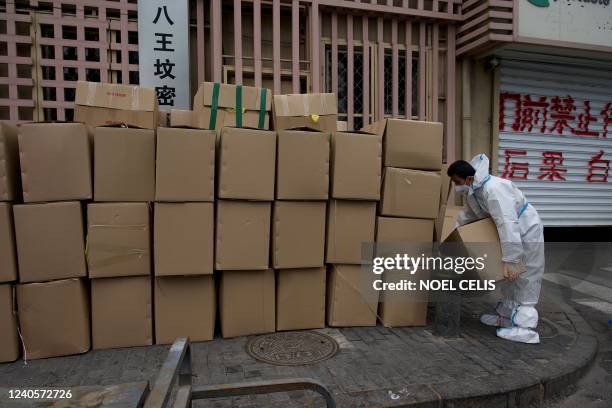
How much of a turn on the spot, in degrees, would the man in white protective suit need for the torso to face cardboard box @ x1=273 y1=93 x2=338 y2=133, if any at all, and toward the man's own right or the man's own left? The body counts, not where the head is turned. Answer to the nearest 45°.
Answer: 0° — they already face it

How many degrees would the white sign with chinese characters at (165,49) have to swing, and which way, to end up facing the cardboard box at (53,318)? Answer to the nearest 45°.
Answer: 0° — it already faces it

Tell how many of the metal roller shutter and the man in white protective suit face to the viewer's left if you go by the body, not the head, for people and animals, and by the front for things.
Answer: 1

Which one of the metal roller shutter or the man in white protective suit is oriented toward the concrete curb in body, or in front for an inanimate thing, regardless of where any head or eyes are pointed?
the metal roller shutter

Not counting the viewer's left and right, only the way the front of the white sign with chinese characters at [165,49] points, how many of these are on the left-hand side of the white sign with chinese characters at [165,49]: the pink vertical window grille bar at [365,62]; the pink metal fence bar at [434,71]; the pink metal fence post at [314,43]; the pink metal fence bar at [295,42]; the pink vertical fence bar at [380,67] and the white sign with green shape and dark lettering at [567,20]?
6

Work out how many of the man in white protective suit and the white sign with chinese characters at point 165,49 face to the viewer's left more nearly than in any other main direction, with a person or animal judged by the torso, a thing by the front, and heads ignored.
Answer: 1

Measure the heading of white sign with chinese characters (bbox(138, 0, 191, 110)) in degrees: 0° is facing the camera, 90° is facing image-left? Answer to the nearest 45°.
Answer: approximately 0°

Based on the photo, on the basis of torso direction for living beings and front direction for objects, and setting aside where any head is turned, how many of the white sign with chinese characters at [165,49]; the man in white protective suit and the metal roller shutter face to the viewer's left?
1

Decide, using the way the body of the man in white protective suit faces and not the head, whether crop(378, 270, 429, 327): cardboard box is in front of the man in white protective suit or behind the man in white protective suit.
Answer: in front

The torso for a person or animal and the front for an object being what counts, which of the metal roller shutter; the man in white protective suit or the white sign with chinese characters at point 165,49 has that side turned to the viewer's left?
the man in white protective suit

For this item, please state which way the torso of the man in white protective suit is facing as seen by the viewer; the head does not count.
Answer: to the viewer's left

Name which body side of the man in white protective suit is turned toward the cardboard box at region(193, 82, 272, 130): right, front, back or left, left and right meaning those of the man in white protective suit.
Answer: front

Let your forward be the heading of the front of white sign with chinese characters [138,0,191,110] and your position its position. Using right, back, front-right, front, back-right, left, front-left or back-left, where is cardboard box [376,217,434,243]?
front-left
